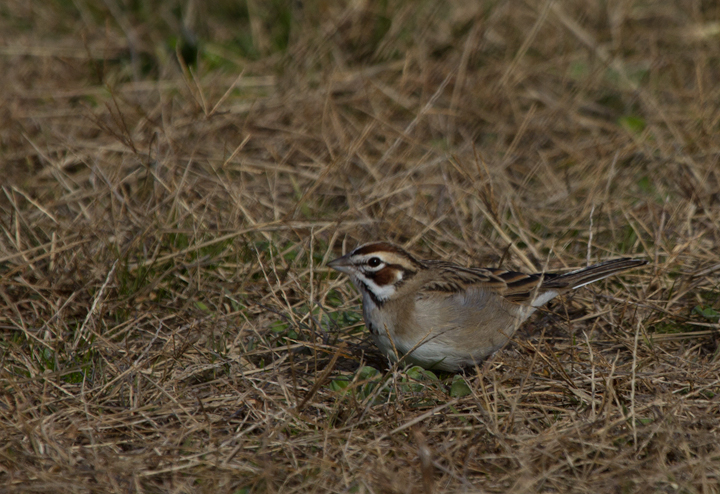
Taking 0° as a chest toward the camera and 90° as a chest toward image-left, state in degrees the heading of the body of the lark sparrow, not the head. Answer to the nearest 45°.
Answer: approximately 90°
